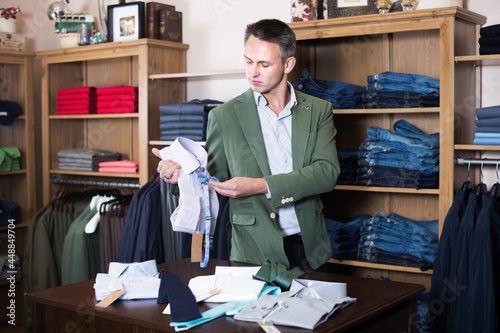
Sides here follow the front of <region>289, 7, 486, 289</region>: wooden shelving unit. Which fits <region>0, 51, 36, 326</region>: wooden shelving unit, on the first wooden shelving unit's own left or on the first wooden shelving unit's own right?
on the first wooden shelving unit's own right

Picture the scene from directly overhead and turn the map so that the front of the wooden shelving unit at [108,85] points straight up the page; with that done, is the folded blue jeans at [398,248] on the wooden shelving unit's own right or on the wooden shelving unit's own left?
on the wooden shelving unit's own left

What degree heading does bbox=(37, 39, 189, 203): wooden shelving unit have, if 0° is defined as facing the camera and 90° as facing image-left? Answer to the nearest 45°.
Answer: approximately 45°

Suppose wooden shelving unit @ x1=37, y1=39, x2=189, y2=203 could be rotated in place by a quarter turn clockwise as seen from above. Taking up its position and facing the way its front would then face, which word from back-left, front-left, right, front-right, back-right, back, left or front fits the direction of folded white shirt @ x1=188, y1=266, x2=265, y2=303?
back-left

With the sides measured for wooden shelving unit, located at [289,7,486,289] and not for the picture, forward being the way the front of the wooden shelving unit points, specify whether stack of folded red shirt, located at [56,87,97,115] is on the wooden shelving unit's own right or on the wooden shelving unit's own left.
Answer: on the wooden shelving unit's own right

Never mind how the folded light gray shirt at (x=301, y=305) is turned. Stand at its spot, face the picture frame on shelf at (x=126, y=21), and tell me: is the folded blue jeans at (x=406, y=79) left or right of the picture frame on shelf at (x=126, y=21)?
right

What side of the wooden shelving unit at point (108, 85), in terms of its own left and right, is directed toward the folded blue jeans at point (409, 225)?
left

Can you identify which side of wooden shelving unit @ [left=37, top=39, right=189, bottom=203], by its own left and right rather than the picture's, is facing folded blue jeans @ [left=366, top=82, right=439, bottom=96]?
left

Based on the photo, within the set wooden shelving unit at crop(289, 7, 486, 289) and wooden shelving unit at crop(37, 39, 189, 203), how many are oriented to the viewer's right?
0

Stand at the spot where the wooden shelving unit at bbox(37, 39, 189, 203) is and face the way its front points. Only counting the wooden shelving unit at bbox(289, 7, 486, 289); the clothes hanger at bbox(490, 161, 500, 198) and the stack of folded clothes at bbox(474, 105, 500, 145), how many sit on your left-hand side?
3
